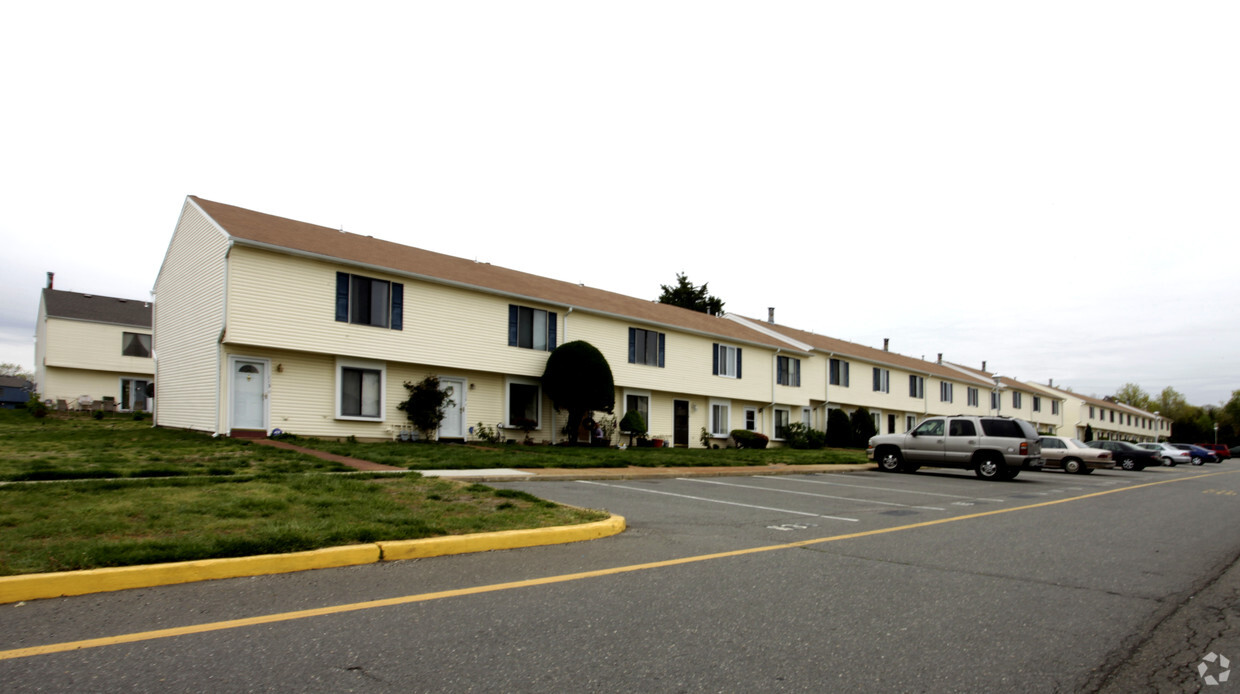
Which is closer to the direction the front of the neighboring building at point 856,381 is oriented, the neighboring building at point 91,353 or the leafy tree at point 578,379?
the leafy tree

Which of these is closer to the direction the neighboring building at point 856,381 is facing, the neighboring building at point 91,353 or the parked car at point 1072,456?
the parked car

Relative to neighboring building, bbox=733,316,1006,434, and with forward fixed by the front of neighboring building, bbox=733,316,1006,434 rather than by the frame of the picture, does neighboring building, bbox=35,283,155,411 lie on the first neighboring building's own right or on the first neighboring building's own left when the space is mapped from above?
on the first neighboring building's own right

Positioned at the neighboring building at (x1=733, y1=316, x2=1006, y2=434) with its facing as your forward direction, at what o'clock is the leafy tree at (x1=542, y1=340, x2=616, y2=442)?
The leafy tree is roughly at 2 o'clock from the neighboring building.

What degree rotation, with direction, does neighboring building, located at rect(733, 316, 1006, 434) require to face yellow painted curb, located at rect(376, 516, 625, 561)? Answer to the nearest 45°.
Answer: approximately 45° to its right

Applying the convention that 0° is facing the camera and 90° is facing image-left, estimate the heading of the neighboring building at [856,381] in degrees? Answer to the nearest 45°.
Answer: approximately 315°

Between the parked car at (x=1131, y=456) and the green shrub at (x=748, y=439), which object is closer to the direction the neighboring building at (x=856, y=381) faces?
the parked car

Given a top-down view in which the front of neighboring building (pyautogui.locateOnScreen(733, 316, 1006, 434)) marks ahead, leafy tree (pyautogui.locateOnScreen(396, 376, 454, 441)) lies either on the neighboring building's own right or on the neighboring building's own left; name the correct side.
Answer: on the neighboring building's own right
